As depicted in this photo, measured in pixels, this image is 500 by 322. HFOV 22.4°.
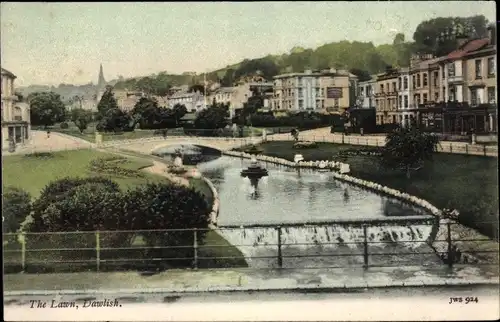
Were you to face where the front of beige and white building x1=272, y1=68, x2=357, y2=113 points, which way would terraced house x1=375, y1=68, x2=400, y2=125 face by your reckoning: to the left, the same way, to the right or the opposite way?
the same way

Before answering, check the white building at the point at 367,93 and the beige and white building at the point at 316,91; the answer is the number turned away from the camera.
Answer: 0

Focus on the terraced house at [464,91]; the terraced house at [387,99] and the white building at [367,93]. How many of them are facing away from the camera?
0

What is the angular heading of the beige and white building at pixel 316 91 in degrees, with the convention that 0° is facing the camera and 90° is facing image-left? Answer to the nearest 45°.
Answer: approximately 45°

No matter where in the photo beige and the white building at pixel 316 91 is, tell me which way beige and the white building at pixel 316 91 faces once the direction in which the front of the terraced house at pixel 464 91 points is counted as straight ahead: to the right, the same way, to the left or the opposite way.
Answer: the same way

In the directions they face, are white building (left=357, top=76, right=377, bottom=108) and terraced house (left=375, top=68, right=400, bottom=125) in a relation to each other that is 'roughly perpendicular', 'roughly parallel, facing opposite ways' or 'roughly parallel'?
roughly parallel

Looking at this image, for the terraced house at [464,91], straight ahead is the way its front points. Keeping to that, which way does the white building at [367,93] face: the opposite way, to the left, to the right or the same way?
the same way

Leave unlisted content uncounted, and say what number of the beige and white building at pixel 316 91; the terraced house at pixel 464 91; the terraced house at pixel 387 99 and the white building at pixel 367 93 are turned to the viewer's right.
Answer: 0

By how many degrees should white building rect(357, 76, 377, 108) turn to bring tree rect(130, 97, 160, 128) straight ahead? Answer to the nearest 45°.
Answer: approximately 45° to its right

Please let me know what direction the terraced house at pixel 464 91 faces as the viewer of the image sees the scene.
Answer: facing the viewer and to the left of the viewer

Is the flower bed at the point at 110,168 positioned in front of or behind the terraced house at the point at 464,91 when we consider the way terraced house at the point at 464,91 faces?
in front
